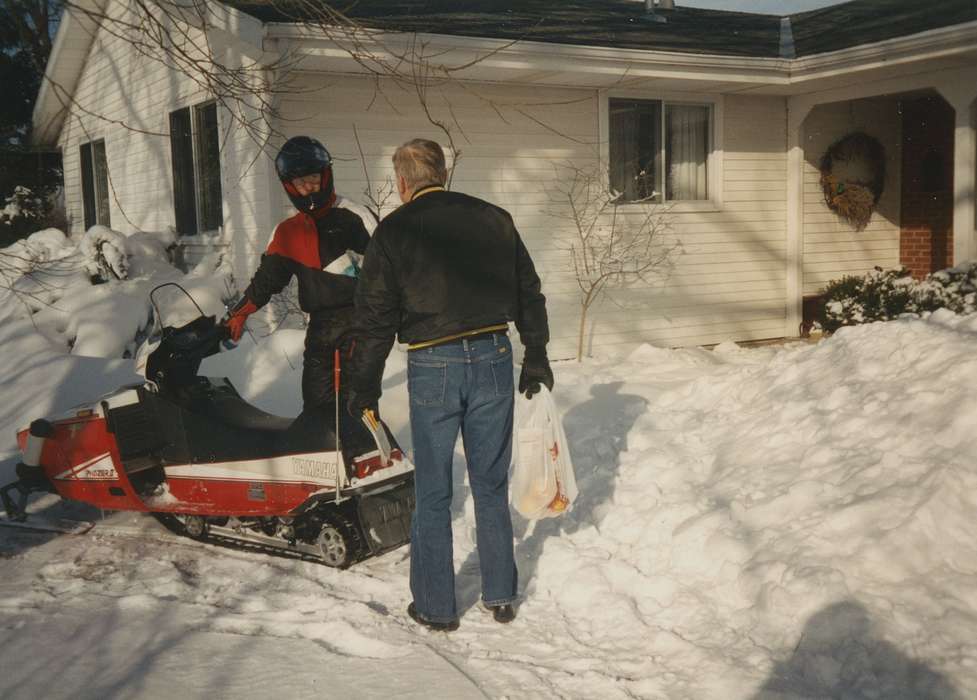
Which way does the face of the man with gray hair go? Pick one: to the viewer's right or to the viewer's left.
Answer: to the viewer's left

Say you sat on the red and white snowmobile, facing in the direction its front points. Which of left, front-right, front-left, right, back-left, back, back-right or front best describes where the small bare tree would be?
right

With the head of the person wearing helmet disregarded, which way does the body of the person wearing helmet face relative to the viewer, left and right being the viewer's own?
facing the viewer

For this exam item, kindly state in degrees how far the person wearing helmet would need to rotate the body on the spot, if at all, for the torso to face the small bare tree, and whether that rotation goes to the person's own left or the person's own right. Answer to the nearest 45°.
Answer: approximately 135° to the person's own left

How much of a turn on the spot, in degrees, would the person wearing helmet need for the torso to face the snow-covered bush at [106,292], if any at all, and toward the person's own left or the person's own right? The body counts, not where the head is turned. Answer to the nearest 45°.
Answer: approximately 180°

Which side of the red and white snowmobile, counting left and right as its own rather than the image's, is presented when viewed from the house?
right

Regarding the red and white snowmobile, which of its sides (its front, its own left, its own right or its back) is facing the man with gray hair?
back

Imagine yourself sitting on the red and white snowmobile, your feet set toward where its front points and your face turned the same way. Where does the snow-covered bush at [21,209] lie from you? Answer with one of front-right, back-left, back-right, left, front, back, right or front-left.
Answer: front-right

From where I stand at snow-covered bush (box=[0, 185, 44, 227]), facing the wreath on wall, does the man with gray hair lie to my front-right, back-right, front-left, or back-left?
front-right

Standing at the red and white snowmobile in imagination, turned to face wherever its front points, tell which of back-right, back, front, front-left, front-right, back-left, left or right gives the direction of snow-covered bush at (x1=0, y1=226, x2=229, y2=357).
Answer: front-right

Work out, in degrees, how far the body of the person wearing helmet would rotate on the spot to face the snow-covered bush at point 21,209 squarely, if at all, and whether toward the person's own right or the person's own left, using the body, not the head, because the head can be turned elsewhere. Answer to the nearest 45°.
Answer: approximately 180°

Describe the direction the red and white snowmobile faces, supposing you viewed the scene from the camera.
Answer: facing away from the viewer and to the left of the viewer

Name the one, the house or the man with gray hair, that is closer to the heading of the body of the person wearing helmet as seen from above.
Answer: the man with gray hair
